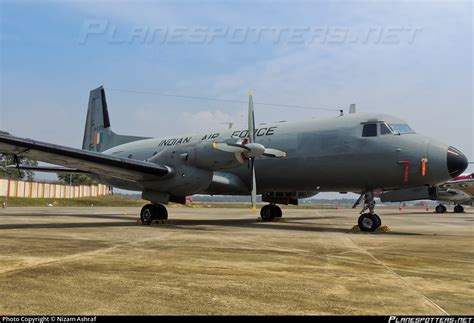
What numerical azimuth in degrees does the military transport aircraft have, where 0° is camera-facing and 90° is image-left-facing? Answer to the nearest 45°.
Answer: approximately 315°
